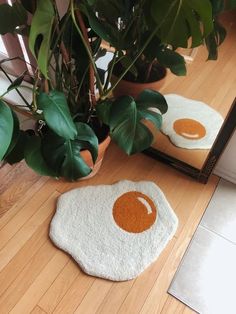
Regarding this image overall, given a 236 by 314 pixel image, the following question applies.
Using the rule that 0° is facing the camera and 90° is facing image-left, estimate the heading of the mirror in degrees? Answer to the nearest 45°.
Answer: approximately 45°
